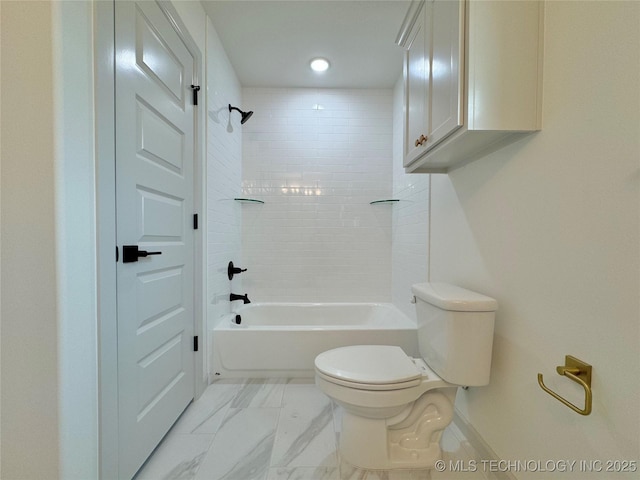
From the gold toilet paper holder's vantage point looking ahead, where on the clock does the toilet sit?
The toilet is roughly at 2 o'clock from the gold toilet paper holder.

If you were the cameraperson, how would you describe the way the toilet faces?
facing to the left of the viewer

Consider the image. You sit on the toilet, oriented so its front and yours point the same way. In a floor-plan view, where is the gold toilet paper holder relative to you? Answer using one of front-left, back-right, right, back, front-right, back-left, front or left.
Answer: back-left

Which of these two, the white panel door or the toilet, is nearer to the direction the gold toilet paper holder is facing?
the white panel door

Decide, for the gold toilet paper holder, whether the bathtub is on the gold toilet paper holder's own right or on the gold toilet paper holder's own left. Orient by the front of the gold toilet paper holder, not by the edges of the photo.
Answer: on the gold toilet paper holder's own right

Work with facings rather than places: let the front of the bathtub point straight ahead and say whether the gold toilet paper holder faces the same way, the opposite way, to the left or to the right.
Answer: to the right

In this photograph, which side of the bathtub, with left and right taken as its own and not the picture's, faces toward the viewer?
front

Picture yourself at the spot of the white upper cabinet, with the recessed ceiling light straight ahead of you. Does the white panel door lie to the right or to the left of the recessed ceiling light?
left

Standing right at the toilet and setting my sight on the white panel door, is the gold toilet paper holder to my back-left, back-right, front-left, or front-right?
back-left

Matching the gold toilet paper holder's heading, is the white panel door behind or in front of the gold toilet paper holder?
in front
